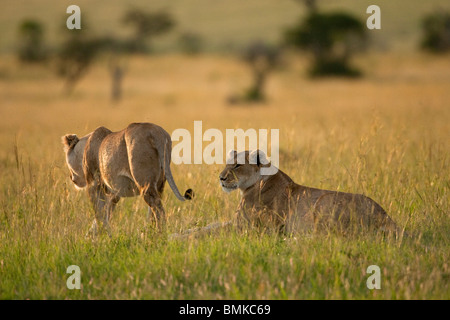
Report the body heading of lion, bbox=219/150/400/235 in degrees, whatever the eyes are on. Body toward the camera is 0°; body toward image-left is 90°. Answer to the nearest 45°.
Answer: approximately 90°

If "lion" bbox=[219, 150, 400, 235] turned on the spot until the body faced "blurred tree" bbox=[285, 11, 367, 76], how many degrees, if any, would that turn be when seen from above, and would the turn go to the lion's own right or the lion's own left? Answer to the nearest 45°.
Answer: approximately 90° to the lion's own right

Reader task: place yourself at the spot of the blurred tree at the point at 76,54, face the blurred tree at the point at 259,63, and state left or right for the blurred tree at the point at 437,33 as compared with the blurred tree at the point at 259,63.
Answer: left

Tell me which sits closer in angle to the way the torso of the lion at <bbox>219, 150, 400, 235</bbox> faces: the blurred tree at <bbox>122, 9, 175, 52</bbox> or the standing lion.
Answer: the standing lion

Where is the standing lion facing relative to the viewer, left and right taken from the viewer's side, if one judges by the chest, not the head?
facing away from the viewer and to the left of the viewer

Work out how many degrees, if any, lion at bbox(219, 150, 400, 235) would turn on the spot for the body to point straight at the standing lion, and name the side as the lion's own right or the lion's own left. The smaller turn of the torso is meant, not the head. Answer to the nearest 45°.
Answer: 0° — it already faces it

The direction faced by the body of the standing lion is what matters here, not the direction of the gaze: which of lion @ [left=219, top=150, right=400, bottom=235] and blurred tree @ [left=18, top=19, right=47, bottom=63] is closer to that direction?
the blurred tree

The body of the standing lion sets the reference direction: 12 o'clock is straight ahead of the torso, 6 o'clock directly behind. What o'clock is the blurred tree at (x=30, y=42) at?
The blurred tree is roughly at 1 o'clock from the standing lion.

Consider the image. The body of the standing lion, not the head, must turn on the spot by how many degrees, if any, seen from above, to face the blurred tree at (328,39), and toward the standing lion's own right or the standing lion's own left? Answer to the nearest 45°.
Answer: approximately 45° to the standing lion's own right

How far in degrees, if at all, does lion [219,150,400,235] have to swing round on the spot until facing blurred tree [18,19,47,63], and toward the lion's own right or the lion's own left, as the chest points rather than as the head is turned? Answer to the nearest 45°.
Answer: approximately 45° to the lion's own right

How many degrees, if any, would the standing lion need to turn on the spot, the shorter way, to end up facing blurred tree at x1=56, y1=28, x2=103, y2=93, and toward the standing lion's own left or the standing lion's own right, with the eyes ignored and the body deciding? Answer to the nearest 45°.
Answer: approximately 45° to the standing lion's own right

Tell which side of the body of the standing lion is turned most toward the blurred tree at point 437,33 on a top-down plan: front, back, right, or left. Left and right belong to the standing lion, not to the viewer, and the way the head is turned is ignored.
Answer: right
